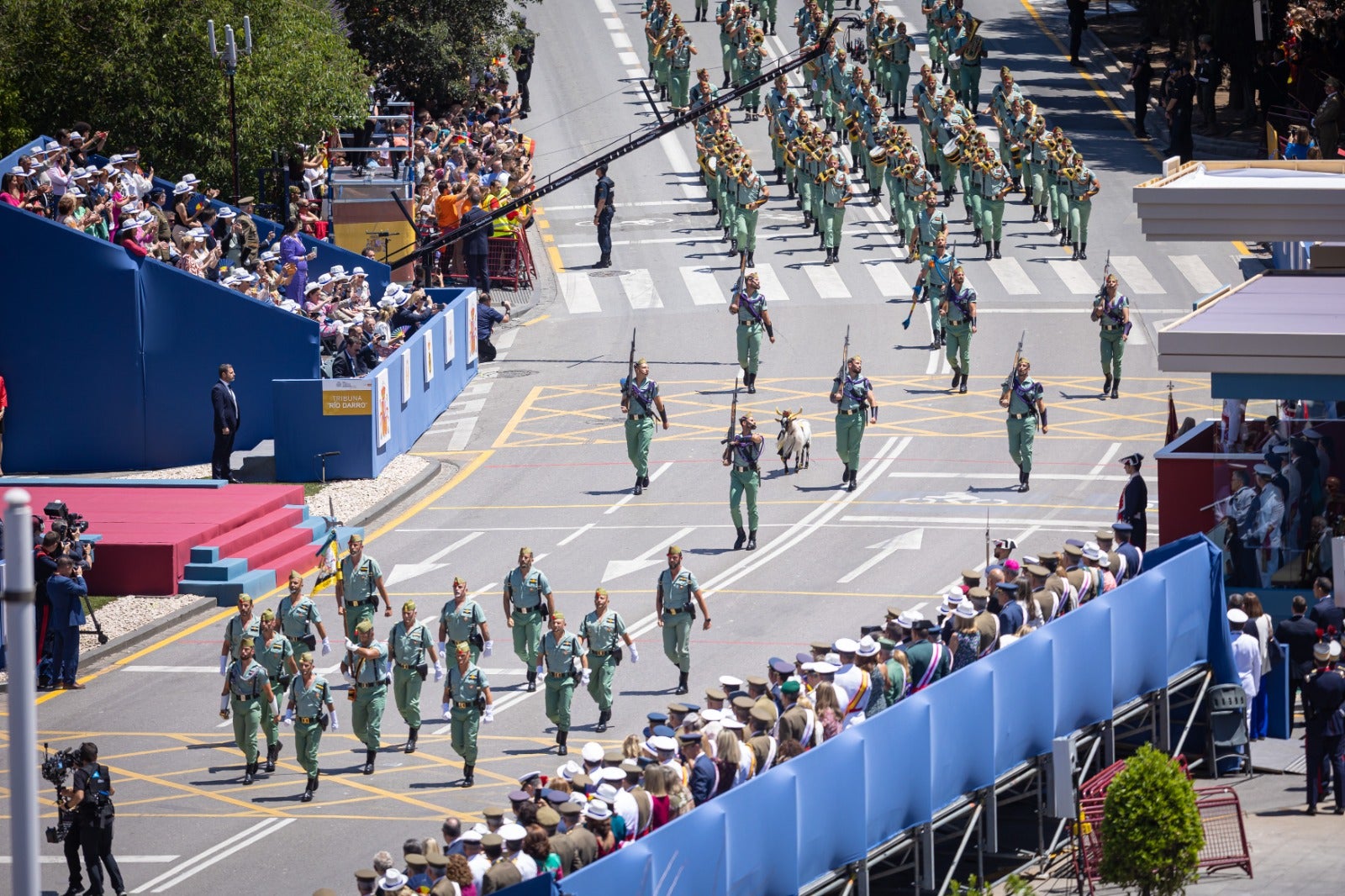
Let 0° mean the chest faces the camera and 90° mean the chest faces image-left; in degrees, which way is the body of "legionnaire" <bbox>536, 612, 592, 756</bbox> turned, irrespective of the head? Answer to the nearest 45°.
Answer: approximately 0°

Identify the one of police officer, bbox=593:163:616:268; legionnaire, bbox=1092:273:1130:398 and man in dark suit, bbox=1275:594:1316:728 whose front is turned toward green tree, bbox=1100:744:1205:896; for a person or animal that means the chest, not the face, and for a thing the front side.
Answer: the legionnaire

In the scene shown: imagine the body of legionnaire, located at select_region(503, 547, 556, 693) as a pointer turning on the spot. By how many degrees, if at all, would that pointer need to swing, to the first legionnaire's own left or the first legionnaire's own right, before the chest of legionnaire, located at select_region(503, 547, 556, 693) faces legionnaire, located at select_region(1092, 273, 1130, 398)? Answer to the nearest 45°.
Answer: approximately 135° to the first legionnaire's own left

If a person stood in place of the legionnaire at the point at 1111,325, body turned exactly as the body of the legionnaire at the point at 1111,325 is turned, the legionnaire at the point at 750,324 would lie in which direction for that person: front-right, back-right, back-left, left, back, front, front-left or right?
right

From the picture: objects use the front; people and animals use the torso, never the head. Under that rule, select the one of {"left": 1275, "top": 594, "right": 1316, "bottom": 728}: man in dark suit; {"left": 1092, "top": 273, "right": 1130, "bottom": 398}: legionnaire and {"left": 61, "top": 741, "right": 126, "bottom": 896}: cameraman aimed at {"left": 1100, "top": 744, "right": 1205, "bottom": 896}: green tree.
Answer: the legionnaire

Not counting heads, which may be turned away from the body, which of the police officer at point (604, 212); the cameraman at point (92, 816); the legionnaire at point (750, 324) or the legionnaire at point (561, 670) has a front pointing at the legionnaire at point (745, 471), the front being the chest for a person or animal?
the legionnaire at point (750, 324)

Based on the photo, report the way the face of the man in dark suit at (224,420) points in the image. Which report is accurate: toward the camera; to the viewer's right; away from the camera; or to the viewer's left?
to the viewer's right

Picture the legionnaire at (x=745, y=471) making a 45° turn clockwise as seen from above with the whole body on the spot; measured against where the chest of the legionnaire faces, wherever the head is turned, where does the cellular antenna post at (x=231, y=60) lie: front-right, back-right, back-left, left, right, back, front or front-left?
right

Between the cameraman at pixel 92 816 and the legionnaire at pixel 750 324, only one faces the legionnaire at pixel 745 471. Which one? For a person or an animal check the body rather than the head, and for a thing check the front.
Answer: the legionnaire at pixel 750 324

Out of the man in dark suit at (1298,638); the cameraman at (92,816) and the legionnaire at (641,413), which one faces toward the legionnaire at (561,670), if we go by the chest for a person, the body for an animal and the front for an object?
the legionnaire at (641,413)
